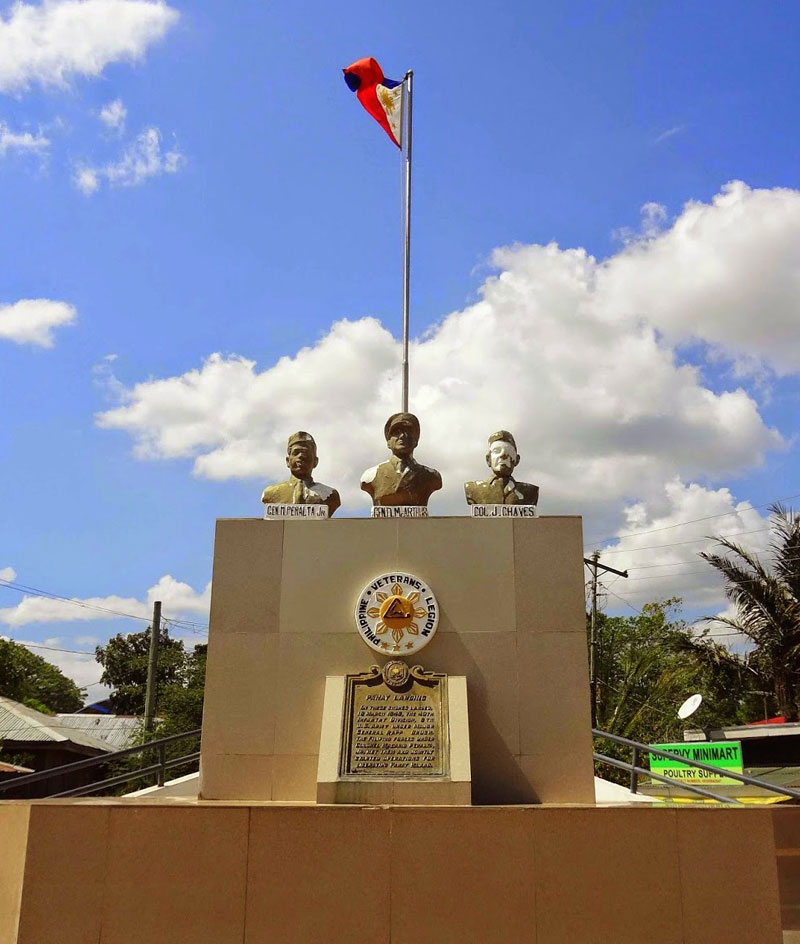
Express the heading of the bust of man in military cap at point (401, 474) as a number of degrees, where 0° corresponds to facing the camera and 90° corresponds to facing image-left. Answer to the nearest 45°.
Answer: approximately 0°

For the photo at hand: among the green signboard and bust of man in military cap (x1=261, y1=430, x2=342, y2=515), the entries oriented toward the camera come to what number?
2

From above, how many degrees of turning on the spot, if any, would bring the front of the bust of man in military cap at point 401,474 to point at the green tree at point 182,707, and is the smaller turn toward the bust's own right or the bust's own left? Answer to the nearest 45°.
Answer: approximately 180°

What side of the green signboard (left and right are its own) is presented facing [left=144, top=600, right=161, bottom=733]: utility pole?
right

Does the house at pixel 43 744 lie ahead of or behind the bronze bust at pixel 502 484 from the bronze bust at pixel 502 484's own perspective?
behind

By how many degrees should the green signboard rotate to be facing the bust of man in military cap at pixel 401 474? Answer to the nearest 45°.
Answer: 0° — it already faces it

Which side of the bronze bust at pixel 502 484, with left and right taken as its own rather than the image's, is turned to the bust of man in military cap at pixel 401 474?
right

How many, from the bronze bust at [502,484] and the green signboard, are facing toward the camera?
2

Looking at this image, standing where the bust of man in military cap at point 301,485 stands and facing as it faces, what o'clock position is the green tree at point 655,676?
The green tree is roughly at 7 o'clock from the bust of man in military cap.

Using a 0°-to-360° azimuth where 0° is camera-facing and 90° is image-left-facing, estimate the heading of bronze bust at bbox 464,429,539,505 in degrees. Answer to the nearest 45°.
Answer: approximately 0°

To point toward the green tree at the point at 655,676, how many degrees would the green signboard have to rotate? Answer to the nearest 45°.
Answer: approximately 180°

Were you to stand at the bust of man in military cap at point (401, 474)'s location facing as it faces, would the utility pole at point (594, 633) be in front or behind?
behind
